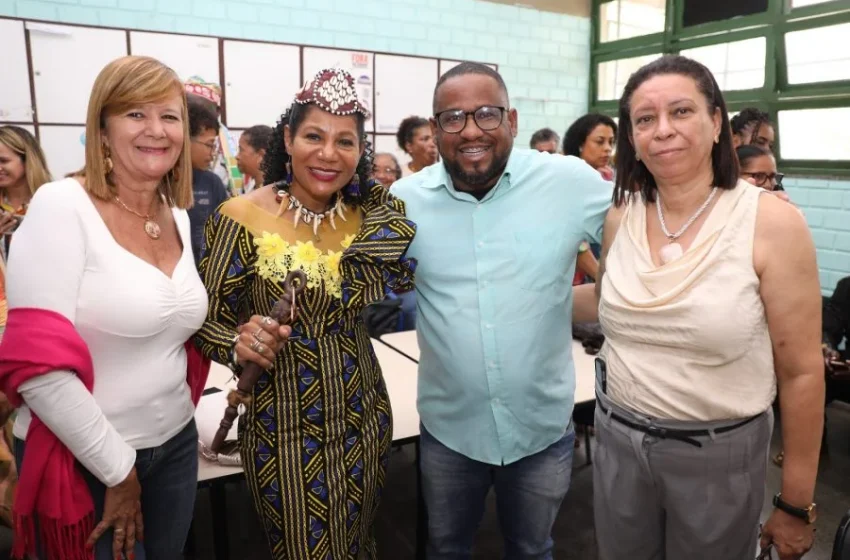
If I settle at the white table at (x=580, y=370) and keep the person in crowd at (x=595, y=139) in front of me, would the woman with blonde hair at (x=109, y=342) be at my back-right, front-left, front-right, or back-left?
back-left

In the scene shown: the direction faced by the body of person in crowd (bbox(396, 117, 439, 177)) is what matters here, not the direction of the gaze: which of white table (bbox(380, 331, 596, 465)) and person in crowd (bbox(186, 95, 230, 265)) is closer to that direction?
the white table

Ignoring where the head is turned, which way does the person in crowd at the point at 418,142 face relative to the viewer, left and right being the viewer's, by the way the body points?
facing the viewer and to the right of the viewer

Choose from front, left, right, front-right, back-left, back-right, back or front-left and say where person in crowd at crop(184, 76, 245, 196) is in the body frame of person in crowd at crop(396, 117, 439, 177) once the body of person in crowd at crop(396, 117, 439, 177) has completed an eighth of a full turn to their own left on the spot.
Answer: back

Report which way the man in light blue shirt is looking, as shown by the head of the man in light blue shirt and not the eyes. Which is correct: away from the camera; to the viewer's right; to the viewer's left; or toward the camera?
toward the camera

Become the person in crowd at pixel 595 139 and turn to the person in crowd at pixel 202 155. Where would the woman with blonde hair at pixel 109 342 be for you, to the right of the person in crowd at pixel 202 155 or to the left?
left

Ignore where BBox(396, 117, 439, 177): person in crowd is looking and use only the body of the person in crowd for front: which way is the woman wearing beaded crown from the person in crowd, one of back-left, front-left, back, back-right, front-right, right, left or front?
front-right

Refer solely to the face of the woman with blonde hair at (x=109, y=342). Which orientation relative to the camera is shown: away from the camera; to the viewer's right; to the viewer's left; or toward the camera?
toward the camera

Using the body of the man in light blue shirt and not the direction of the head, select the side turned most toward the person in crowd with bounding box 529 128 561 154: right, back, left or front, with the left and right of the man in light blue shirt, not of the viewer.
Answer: back

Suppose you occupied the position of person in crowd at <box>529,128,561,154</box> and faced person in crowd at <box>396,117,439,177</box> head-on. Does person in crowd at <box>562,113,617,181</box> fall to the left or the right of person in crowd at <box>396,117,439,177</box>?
left

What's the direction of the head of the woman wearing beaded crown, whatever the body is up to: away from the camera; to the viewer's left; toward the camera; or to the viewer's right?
toward the camera

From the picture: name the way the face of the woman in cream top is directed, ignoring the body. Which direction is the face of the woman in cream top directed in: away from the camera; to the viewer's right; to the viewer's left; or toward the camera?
toward the camera

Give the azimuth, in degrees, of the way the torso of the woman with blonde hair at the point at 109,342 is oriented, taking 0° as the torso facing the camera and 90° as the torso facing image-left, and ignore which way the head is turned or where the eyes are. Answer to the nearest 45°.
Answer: approximately 315°

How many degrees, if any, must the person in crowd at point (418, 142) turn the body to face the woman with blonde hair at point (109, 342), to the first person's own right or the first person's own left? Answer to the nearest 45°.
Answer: approximately 45° to the first person's own right

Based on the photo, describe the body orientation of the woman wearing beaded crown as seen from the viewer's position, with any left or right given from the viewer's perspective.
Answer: facing the viewer

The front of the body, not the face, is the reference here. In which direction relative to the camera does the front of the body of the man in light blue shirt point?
toward the camera

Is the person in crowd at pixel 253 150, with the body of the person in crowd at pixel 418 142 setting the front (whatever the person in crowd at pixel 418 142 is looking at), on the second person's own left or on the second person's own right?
on the second person's own right

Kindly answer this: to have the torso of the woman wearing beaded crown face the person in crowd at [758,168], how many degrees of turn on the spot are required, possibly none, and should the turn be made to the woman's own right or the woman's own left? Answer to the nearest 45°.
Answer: approximately 135° to the woman's own left

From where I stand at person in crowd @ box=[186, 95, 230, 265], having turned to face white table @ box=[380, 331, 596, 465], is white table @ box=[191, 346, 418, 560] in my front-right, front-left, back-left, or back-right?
front-right

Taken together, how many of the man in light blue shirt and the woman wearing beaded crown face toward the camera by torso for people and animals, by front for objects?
2
